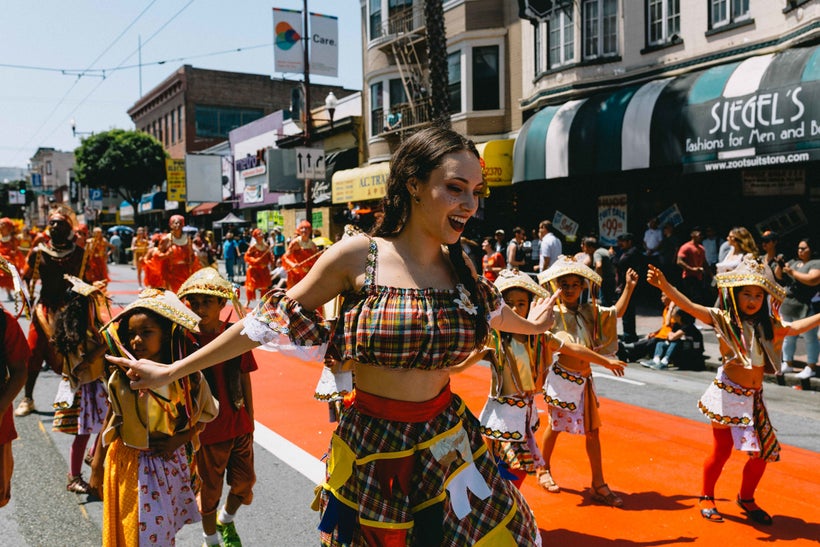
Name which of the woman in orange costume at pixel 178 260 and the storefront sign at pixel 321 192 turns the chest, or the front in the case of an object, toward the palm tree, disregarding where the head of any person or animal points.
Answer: the storefront sign

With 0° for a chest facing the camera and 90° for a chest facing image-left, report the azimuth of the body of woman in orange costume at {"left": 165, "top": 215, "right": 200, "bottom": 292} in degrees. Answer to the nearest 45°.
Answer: approximately 0°

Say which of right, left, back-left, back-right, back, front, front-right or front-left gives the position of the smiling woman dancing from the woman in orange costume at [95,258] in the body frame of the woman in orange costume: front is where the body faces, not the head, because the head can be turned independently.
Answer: front

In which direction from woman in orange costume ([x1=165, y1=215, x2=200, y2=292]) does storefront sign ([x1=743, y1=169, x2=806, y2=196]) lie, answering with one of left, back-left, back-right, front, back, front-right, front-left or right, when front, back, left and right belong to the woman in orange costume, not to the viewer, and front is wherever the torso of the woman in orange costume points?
left

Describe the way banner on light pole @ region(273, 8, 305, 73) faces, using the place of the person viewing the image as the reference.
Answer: facing the viewer

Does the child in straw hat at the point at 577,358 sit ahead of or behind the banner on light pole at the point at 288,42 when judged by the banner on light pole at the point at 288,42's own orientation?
ahead

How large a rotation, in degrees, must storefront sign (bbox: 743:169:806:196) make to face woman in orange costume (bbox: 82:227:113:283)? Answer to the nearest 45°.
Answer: approximately 45° to its right

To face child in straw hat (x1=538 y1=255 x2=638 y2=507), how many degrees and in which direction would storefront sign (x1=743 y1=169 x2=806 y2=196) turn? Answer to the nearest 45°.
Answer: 0° — it already faces them

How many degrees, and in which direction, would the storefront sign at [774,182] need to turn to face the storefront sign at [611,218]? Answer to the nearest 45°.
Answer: approximately 135° to its right

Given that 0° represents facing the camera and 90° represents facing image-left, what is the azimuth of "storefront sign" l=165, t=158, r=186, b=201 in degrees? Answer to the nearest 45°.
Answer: approximately 0°

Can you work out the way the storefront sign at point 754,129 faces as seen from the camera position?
facing the viewer and to the left of the viewer
